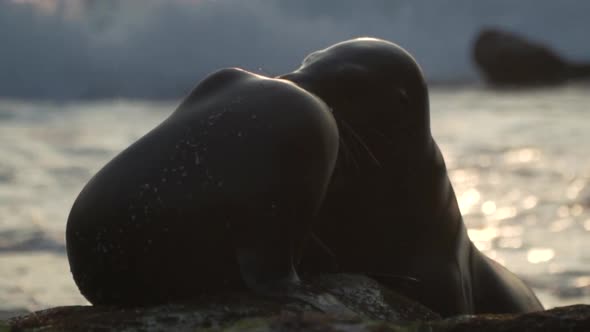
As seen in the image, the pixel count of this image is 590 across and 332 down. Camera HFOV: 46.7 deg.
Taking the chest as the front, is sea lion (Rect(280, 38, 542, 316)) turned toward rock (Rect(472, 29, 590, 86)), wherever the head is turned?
no

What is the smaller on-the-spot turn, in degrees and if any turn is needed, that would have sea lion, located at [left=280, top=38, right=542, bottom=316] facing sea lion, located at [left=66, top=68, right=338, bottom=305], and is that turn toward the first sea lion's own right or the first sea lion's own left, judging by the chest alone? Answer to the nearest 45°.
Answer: approximately 45° to the first sea lion's own left

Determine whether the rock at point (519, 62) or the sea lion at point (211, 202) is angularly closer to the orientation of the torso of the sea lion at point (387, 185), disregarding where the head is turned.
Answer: the sea lion

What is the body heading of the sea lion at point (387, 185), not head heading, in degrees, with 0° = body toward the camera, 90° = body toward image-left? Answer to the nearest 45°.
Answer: approximately 90°
